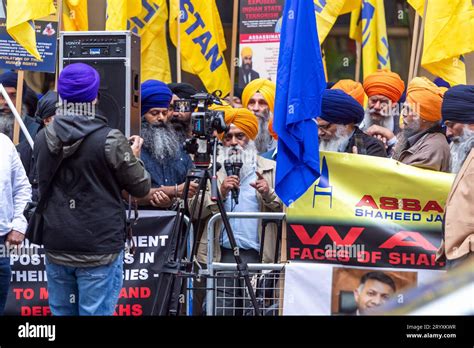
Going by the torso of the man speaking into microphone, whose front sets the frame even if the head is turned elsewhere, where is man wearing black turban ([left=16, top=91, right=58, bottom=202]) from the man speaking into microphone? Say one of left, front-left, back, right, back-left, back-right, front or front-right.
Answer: right

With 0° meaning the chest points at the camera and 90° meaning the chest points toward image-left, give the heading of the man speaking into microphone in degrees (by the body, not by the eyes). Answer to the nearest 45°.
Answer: approximately 0°

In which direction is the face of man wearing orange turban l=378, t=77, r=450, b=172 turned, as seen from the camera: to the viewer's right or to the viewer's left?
to the viewer's left

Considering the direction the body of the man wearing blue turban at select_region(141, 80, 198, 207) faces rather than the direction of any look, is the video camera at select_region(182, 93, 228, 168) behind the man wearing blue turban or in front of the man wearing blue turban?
in front

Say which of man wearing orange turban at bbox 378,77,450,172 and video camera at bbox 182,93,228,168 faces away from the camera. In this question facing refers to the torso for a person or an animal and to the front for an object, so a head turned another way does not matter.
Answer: the video camera

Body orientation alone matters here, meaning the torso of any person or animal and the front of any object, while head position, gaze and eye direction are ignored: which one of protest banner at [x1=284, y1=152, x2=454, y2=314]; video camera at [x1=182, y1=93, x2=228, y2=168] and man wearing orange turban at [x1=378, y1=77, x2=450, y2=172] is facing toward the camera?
the protest banner

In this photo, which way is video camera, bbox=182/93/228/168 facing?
away from the camera

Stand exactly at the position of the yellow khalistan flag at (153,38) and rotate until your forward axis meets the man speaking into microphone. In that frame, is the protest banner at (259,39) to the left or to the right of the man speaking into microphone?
left

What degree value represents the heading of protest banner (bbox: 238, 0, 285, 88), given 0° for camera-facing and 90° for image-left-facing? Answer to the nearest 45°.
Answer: approximately 0°

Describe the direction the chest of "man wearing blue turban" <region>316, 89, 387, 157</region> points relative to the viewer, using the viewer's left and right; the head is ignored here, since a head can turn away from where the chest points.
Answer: facing the viewer and to the left of the viewer

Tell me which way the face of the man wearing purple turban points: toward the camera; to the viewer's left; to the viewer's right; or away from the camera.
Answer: away from the camera

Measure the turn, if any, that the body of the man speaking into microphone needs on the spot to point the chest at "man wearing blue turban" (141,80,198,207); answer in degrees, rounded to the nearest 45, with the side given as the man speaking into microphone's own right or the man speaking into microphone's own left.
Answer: approximately 135° to the man speaking into microphone's own right

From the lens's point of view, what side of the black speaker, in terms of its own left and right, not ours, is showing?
front
